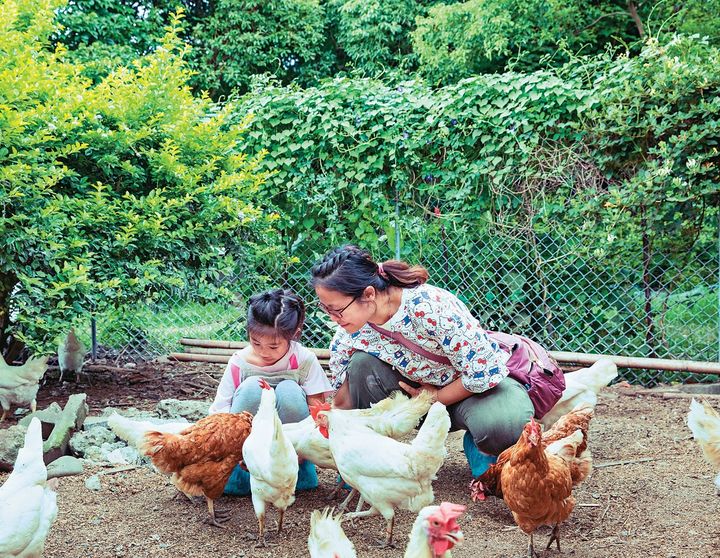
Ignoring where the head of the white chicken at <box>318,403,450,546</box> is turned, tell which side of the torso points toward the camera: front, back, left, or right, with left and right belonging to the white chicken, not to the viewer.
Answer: left

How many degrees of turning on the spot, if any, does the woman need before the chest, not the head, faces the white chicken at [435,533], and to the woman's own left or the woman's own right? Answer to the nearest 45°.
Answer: approximately 45° to the woman's own left

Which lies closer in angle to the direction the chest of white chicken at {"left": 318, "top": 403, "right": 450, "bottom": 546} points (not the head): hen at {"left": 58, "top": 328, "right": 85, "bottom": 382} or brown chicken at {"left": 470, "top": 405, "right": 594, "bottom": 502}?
the hen

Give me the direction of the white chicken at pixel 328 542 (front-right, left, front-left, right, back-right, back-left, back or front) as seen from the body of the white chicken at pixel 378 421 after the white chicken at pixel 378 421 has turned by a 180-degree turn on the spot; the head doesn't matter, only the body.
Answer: right

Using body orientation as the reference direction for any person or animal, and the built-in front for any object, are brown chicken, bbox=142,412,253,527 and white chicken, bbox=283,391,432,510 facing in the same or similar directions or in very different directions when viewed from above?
very different directions

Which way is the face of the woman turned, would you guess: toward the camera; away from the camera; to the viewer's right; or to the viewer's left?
to the viewer's left

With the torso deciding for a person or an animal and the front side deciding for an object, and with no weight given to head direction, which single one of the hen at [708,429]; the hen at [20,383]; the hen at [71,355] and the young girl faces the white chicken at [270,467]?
the young girl

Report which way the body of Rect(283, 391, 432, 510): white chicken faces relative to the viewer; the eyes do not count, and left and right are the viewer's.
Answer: facing to the left of the viewer

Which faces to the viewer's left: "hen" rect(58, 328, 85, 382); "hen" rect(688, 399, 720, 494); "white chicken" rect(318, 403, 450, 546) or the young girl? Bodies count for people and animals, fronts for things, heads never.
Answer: the white chicken

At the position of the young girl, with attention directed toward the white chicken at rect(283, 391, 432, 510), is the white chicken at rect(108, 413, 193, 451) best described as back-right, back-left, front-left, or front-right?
back-right
